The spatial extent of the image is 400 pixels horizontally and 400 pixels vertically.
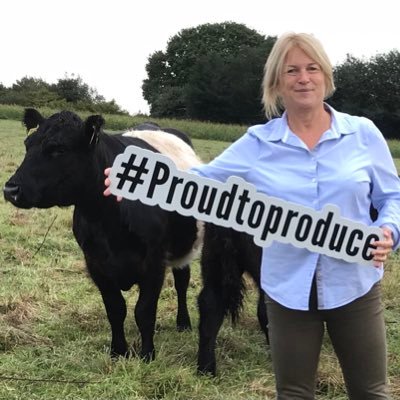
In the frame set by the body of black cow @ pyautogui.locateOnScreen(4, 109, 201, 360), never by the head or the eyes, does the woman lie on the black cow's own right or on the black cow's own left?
on the black cow's own left

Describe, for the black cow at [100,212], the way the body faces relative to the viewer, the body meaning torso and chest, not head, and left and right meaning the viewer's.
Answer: facing the viewer and to the left of the viewer

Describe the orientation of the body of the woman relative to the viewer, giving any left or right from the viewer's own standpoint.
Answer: facing the viewer

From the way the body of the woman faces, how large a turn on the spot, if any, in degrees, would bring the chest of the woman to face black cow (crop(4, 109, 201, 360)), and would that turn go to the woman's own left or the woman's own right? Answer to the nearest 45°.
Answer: approximately 135° to the woman's own right

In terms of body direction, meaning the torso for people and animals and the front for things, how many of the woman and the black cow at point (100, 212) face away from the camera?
0

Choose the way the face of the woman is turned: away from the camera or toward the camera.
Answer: toward the camera
